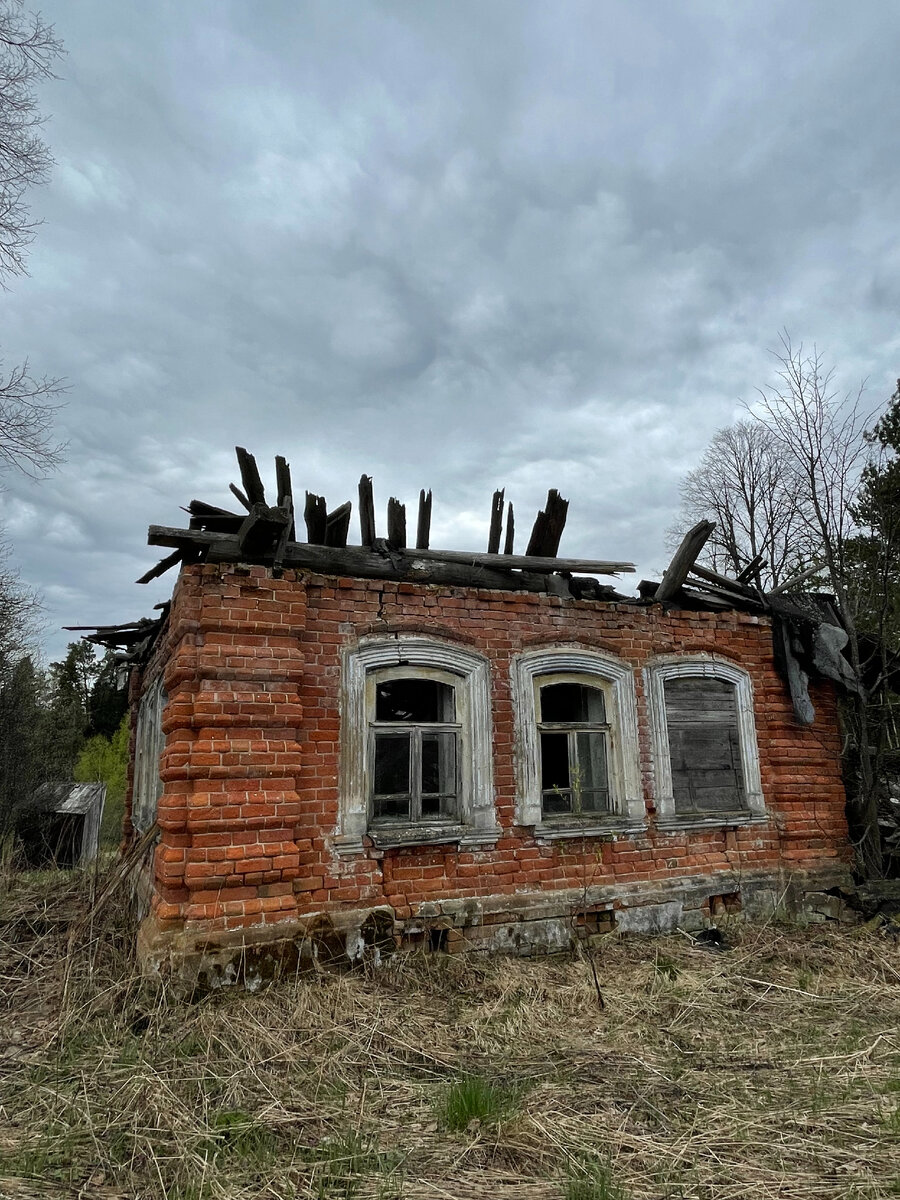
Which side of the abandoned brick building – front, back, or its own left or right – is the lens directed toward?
front
